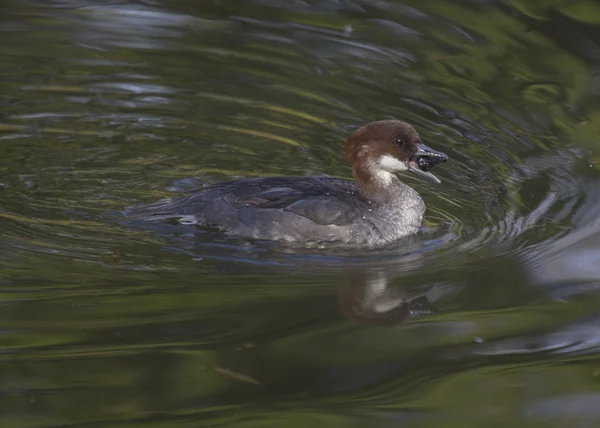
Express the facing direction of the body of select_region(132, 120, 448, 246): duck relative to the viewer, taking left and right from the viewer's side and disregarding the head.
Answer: facing to the right of the viewer
